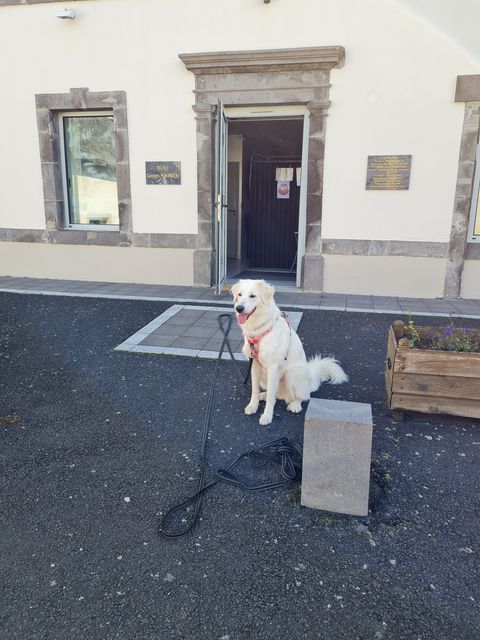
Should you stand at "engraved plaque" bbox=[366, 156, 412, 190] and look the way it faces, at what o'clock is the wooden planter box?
The wooden planter box is roughly at 12 o'clock from the engraved plaque.

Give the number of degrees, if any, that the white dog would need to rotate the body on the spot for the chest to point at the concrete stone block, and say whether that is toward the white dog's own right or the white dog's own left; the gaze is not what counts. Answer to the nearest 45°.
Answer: approximately 45° to the white dog's own left

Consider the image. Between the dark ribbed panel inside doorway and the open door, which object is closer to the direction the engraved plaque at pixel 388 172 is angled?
the open door

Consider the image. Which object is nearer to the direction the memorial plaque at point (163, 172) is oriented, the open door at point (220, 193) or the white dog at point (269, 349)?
the white dog

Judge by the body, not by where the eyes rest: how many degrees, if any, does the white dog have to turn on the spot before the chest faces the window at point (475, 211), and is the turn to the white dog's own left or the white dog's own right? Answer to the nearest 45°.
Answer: approximately 180°

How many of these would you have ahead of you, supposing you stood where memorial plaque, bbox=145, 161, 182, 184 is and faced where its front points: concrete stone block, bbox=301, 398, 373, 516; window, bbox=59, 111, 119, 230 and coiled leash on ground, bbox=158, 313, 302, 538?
2

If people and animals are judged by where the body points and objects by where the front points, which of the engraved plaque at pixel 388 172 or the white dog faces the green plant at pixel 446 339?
the engraved plaque

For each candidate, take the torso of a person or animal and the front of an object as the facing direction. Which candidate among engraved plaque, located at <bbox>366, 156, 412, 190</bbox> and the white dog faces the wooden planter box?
the engraved plaque

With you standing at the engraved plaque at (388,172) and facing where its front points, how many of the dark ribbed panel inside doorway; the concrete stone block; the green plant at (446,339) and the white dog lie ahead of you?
3

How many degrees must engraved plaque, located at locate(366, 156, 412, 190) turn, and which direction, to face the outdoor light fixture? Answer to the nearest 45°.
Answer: approximately 90° to its right

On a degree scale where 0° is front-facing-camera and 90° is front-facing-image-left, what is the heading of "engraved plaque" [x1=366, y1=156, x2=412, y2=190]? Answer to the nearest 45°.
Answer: approximately 0°

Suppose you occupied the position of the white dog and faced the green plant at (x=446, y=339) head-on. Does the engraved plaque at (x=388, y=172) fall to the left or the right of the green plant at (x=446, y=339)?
left

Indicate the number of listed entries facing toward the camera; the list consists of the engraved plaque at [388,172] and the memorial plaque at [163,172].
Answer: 2

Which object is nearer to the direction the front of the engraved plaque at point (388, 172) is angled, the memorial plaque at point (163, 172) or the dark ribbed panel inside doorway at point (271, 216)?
the memorial plaque

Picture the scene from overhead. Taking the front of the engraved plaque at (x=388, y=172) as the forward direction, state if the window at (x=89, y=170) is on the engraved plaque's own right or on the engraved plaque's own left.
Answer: on the engraved plaque's own right
